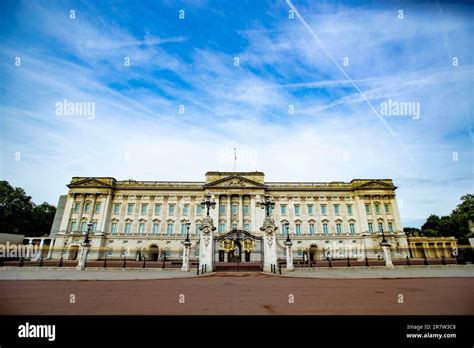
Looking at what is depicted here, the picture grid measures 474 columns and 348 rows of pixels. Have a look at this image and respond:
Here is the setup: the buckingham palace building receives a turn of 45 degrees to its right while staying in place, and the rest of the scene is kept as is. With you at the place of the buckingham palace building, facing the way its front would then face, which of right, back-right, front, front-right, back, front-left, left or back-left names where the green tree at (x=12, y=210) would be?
front-right

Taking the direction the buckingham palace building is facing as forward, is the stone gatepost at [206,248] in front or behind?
in front

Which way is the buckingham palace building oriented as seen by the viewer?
toward the camera

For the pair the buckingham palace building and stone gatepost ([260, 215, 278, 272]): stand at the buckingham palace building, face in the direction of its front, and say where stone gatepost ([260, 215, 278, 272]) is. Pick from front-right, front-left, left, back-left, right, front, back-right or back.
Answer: front
